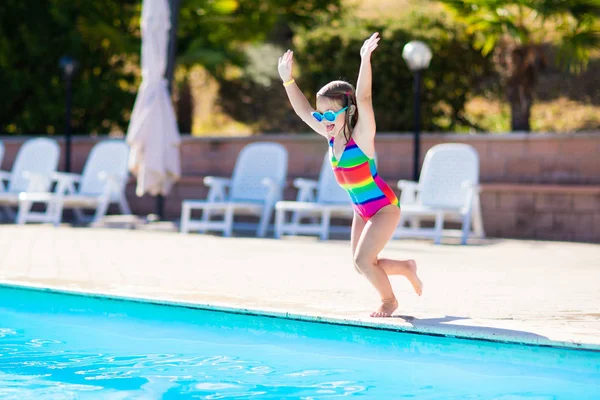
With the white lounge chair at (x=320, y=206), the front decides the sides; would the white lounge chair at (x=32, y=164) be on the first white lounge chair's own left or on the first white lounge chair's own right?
on the first white lounge chair's own right

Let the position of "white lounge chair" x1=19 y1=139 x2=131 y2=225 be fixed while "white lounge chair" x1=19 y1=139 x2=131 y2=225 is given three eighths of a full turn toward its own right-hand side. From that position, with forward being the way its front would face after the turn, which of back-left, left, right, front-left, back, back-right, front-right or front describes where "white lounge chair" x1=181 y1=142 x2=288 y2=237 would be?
back-right

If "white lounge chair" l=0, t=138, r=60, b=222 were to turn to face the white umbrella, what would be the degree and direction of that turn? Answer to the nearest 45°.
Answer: approximately 90° to its left

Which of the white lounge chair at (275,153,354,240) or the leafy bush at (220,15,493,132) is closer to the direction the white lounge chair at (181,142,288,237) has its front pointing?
the white lounge chair

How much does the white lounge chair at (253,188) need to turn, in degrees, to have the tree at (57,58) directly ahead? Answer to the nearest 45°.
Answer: approximately 90° to its right

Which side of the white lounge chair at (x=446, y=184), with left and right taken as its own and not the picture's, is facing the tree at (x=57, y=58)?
right

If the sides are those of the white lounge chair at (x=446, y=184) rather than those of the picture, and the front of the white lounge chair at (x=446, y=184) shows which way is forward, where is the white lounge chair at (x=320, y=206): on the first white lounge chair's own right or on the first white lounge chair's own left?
on the first white lounge chair's own right

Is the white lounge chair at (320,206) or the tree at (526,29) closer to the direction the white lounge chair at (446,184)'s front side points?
the white lounge chair

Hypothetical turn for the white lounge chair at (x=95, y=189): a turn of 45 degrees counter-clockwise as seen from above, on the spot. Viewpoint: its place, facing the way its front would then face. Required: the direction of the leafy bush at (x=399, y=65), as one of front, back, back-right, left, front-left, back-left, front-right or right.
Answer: back-left

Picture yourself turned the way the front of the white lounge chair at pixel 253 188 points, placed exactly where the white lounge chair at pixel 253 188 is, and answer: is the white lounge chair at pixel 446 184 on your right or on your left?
on your left

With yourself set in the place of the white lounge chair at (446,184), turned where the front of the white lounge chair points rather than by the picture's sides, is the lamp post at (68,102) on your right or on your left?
on your right

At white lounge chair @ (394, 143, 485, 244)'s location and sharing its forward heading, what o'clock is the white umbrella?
The white umbrella is roughly at 2 o'clock from the white lounge chair.

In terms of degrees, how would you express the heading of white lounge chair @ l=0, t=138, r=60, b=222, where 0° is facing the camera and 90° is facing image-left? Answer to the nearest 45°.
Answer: approximately 45°
